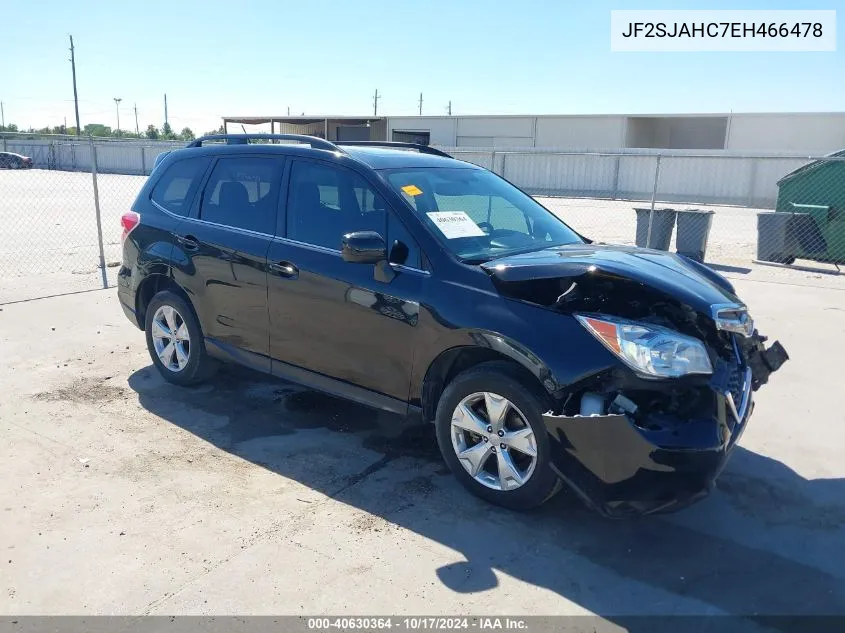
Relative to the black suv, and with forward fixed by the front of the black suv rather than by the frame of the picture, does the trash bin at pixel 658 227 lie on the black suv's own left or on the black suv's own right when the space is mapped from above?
on the black suv's own left

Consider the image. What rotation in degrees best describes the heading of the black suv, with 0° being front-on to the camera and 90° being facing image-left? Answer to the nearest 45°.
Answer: approximately 315°

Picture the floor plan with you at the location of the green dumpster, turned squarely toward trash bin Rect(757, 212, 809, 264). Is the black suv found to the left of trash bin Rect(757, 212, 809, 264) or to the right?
left

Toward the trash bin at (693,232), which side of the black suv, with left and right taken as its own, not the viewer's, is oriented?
left

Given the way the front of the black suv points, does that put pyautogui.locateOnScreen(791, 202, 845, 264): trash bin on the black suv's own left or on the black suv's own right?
on the black suv's own left

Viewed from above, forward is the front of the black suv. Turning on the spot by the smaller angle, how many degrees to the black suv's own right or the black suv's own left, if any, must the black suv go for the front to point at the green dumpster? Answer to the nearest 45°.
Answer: approximately 90° to the black suv's own left

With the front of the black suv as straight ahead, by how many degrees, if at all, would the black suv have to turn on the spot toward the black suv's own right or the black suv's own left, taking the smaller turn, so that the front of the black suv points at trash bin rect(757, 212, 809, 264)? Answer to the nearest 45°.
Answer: approximately 90° to the black suv's own left

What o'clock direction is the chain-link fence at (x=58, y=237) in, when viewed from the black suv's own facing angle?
The chain-link fence is roughly at 6 o'clock from the black suv.
